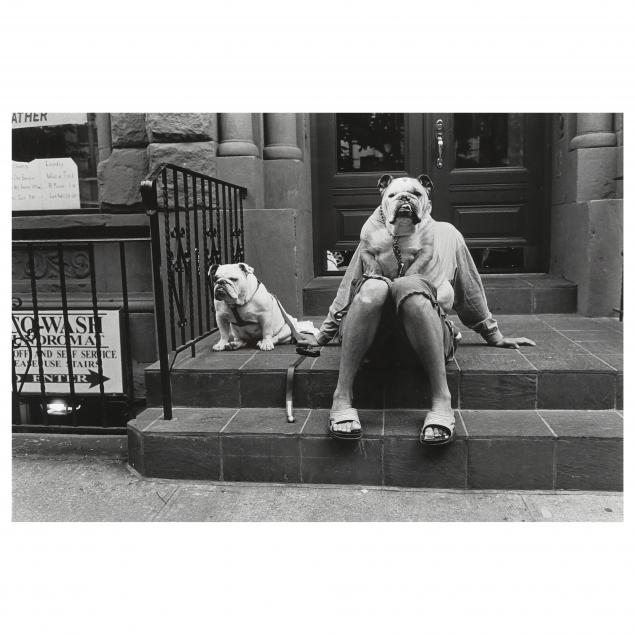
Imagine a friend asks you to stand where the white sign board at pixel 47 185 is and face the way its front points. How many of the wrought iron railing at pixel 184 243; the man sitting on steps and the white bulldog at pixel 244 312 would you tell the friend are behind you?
0

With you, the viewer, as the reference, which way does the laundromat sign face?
facing the viewer

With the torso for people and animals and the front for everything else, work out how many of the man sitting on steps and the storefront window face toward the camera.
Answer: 2

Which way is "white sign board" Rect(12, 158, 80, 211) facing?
toward the camera

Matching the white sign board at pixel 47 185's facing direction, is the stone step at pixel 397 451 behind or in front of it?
in front

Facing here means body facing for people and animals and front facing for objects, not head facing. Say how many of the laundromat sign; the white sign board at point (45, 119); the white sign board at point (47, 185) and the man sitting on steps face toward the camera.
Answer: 4

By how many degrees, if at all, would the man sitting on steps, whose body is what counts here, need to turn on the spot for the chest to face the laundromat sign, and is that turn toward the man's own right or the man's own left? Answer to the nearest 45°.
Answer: approximately 135° to the man's own right

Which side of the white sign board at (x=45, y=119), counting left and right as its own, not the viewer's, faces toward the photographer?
front

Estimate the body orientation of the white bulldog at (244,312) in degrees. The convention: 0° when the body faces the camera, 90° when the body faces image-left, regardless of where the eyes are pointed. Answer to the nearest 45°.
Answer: approximately 45°

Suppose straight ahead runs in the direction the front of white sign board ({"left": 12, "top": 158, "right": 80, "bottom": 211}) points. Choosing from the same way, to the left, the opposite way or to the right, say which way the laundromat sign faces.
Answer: the same way

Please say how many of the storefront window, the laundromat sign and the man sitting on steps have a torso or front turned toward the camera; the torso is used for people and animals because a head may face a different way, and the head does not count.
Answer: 3

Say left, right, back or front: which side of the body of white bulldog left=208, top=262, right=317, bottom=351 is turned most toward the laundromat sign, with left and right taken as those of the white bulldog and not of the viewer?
right

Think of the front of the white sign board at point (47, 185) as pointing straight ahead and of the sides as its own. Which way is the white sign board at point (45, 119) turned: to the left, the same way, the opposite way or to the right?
the same way

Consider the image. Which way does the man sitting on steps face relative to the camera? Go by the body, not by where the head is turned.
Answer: toward the camera

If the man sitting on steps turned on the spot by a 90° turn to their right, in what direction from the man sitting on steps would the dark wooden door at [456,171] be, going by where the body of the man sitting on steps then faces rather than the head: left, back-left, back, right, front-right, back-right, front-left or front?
right

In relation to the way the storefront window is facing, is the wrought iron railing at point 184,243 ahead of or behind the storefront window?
ahead
